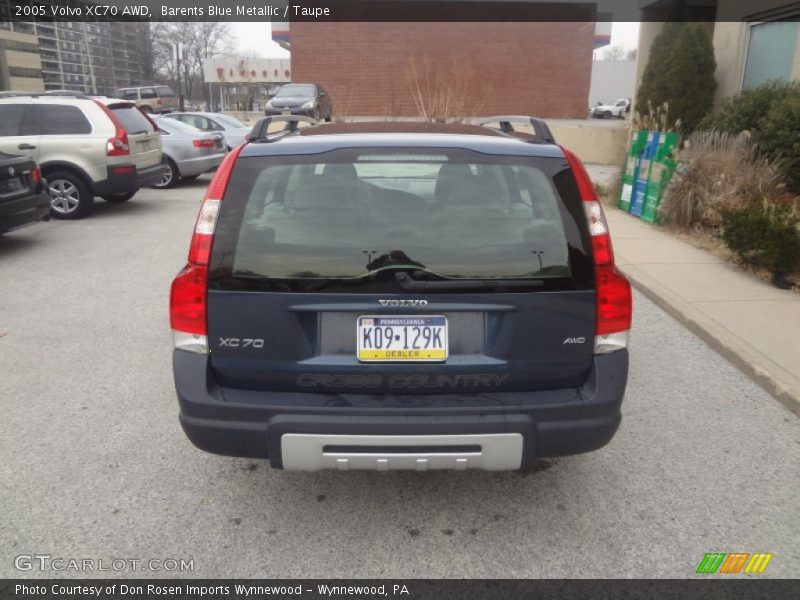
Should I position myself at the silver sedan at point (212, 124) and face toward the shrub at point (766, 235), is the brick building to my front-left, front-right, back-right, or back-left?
back-left

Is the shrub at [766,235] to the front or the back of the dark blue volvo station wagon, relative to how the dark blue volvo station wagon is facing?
to the front

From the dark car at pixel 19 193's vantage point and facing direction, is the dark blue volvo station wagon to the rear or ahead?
to the rear

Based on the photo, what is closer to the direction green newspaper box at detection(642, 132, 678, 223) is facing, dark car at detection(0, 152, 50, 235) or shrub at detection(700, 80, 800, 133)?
the dark car

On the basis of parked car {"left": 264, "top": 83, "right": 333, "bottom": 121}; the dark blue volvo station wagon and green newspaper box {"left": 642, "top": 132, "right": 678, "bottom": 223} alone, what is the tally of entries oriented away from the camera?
1

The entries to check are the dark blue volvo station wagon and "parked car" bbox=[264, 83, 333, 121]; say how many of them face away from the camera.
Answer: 1

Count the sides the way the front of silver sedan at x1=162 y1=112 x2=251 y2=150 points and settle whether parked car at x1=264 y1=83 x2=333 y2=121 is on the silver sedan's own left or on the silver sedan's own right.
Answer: on the silver sedan's own right

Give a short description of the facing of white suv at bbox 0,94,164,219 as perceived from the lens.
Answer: facing away from the viewer and to the left of the viewer

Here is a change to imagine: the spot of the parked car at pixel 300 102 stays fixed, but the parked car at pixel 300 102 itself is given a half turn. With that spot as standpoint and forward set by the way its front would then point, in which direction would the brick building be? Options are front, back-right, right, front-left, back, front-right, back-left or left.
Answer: front

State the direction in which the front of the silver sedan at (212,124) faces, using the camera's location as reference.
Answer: facing away from the viewer and to the left of the viewer

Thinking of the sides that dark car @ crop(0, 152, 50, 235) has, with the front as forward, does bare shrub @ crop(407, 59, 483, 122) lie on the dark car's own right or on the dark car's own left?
on the dark car's own right

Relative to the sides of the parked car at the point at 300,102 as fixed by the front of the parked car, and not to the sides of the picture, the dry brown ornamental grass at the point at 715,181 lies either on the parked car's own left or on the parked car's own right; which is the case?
on the parked car's own left

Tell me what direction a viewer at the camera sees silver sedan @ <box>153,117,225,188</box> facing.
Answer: facing away from the viewer and to the left of the viewer

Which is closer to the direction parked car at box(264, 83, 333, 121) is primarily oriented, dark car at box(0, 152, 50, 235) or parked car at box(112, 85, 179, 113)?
the dark car
